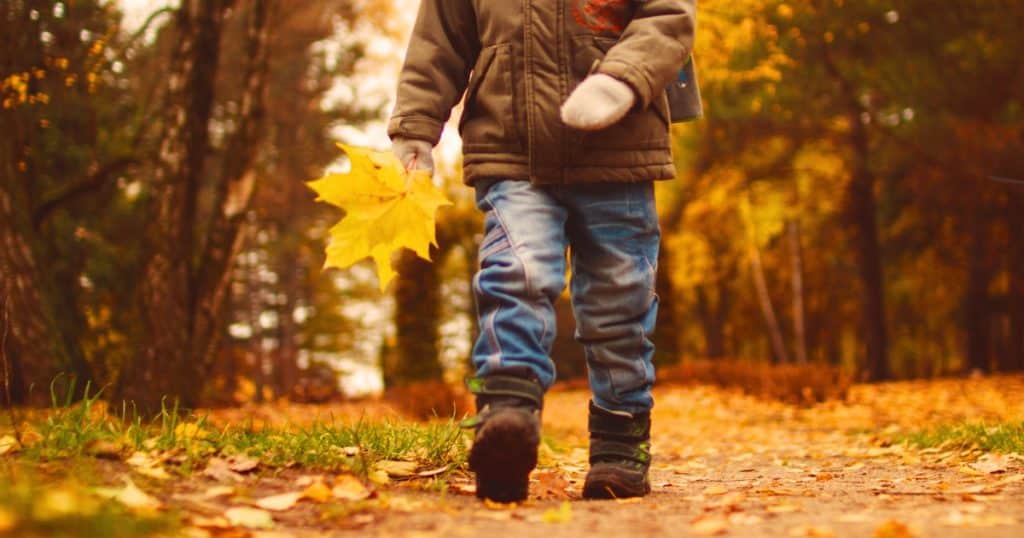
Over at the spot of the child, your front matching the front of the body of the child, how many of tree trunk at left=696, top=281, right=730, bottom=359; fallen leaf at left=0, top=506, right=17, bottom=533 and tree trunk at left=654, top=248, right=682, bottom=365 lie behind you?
2

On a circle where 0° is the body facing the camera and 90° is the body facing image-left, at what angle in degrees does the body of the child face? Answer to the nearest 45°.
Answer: approximately 0°

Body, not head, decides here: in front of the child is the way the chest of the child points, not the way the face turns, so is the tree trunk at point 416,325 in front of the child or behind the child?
behind

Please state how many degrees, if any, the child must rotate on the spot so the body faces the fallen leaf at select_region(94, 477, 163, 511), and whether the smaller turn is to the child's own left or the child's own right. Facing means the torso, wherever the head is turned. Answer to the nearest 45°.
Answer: approximately 45° to the child's own right

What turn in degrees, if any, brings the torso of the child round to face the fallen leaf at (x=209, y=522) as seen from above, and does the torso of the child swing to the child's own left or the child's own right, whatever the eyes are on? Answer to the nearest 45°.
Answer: approximately 45° to the child's own right

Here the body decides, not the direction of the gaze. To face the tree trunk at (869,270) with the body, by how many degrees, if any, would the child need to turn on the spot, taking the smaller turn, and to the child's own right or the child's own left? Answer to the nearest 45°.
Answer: approximately 180°

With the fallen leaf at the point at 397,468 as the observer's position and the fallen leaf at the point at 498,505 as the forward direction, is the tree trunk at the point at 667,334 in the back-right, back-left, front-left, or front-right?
back-left

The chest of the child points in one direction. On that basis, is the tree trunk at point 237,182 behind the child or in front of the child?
behind

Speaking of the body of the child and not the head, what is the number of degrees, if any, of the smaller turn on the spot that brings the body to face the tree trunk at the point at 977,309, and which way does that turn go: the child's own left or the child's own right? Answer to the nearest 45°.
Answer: approximately 135° to the child's own left

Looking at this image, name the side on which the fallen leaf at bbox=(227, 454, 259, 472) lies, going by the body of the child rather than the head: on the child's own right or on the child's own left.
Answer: on the child's own right
